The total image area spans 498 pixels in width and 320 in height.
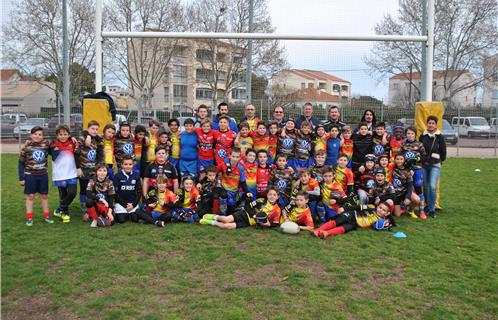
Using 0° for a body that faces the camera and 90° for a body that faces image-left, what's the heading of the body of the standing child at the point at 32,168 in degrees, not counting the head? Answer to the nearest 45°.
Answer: approximately 0°

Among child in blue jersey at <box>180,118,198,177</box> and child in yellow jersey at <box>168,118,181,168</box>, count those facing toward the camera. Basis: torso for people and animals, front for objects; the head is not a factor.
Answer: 2

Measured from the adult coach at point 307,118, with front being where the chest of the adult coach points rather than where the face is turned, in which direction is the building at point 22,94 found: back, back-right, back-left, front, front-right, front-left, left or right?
back-right

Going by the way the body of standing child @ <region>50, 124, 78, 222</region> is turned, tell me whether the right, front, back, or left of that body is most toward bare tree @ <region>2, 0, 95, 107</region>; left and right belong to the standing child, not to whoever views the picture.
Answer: back

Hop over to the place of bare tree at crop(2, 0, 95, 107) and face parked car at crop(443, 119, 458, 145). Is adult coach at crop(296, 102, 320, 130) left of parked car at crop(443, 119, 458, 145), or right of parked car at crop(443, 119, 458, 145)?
right
